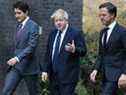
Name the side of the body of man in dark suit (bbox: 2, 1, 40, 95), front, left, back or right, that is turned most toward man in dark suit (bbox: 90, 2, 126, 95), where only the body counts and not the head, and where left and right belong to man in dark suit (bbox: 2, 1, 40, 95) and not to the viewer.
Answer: left

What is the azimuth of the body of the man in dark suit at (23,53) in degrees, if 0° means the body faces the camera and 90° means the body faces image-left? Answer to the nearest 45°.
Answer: approximately 45°

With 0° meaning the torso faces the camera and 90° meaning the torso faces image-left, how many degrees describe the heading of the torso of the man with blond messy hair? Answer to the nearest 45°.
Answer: approximately 45°

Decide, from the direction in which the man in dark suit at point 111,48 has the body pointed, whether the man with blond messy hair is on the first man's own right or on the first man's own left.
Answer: on the first man's own right

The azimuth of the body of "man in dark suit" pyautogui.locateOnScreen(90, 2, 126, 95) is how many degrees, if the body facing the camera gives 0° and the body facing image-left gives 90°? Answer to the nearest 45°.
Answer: approximately 45°

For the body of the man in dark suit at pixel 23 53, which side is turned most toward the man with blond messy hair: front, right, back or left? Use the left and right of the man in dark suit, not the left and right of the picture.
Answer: left
